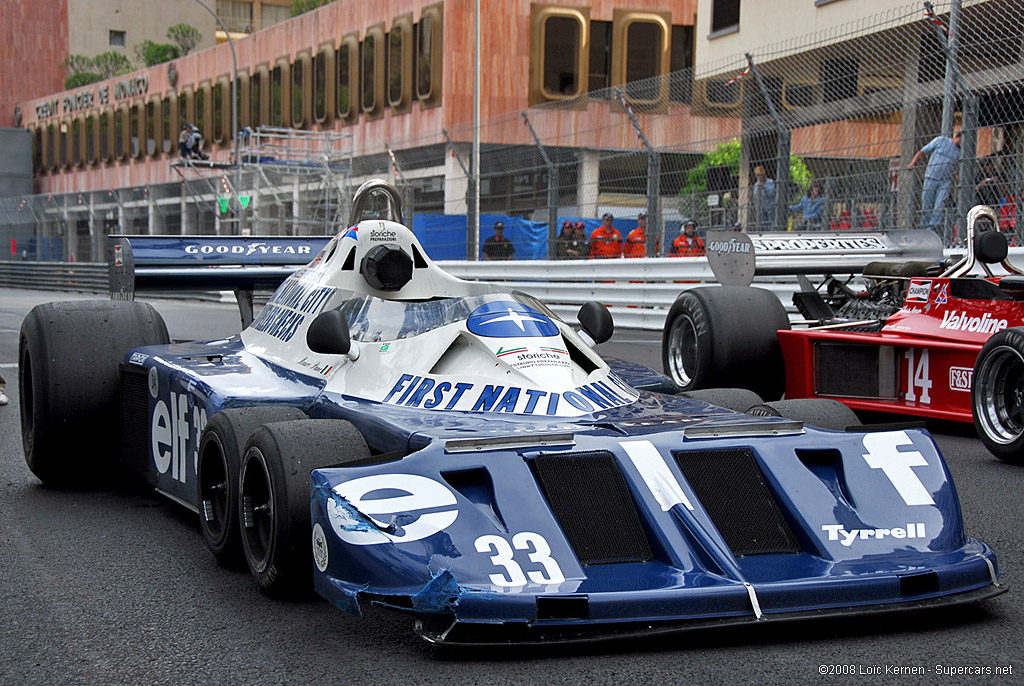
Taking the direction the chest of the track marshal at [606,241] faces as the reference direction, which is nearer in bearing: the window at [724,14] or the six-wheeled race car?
the six-wheeled race car

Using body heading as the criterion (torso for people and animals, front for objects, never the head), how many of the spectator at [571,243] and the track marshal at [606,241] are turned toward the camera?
2

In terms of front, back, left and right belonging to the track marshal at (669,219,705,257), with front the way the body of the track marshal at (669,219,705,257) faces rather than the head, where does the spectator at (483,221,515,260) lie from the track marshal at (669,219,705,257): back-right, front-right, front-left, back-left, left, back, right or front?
back-right

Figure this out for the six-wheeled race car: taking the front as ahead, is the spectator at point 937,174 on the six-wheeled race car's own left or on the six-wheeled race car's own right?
on the six-wheeled race car's own left

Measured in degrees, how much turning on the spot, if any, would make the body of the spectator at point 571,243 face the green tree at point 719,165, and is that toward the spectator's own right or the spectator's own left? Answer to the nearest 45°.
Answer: approximately 135° to the spectator's own left

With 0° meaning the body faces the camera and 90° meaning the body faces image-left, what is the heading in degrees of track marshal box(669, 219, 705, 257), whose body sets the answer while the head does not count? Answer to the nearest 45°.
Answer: approximately 0°
